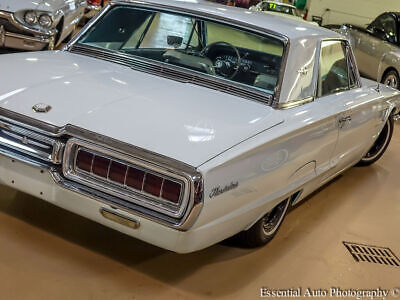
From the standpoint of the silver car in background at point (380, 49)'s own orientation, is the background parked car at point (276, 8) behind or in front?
in front

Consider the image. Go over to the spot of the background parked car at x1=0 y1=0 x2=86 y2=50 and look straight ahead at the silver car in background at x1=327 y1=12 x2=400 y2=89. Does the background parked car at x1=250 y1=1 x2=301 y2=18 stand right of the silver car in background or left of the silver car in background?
left

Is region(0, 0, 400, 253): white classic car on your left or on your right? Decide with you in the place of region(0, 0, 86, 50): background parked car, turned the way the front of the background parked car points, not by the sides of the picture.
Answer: on your left

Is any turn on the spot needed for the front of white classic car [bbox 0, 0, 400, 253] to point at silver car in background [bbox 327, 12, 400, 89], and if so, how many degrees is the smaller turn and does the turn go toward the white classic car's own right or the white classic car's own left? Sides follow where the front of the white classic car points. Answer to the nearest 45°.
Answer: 0° — it already faces it

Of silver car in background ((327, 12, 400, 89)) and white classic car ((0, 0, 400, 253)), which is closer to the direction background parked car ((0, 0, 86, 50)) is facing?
the white classic car

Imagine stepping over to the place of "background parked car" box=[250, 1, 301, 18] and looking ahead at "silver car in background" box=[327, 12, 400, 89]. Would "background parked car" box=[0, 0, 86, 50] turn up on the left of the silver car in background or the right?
right

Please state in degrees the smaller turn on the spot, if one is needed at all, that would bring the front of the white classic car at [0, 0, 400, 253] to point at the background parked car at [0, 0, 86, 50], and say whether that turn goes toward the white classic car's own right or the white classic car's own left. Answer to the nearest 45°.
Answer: approximately 90° to the white classic car's own left

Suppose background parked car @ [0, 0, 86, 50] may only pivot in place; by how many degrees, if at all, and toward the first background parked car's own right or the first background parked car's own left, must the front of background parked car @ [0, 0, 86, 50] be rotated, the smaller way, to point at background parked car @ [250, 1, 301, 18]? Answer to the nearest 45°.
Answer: approximately 180°

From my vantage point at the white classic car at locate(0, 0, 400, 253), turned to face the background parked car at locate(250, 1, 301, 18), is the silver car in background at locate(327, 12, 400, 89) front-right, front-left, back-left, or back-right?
front-right

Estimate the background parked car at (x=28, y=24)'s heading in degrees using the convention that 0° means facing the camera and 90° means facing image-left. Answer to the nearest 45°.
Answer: approximately 45°

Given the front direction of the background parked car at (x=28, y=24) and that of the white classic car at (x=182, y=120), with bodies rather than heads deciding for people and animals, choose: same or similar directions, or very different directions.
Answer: very different directions

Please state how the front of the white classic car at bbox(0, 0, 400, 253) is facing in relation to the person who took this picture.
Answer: facing away from the viewer and to the right of the viewer

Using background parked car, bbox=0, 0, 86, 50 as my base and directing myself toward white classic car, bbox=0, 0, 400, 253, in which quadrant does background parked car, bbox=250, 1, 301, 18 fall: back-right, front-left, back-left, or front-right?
back-left

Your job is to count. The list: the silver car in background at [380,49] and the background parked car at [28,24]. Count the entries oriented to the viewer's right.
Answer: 0
